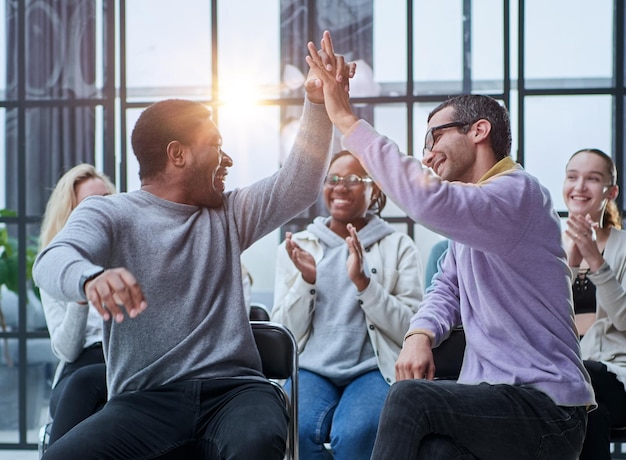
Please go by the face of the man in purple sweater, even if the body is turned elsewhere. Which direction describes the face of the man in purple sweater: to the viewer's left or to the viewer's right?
to the viewer's left

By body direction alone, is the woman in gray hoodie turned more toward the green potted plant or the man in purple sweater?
the man in purple sweater

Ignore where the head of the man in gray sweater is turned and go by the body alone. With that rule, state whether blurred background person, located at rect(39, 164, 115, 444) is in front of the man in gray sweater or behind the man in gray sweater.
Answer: behind

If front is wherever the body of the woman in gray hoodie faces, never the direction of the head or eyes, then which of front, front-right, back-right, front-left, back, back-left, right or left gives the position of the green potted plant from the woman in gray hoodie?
back-right

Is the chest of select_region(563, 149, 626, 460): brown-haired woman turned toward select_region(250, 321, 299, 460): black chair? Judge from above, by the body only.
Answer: yes

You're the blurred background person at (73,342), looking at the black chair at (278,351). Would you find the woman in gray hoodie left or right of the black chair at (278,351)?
left

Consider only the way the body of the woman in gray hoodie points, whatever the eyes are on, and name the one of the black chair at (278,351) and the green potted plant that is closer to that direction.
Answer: the black chair
